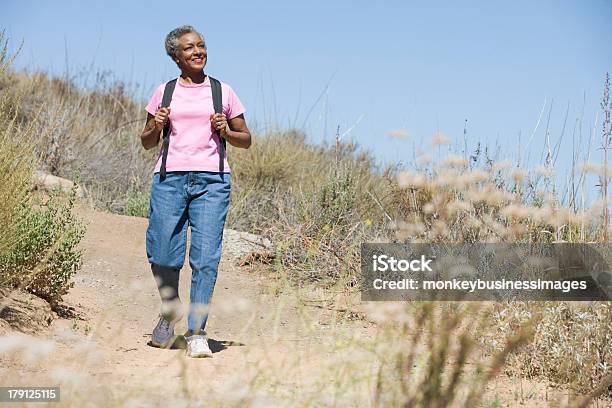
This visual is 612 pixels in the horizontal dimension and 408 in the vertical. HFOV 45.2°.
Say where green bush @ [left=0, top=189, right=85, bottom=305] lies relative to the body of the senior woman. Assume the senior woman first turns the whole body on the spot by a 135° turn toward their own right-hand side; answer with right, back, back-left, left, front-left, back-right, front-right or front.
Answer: front

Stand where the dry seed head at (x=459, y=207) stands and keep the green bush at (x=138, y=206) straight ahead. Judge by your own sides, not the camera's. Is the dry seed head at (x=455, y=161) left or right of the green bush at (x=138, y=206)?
right

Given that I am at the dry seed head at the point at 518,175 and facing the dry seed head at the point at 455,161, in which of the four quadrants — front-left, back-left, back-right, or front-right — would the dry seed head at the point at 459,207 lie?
front-left

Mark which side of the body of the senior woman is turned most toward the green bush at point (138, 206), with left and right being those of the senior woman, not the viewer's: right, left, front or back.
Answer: back

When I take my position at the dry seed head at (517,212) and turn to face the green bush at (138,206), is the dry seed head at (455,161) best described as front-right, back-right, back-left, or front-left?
front-right

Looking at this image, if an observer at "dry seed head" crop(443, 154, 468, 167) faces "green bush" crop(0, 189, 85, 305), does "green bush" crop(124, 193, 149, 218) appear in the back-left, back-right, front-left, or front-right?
front-right

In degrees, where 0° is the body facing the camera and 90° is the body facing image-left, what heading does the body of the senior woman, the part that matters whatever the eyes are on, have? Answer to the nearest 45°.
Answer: approximately 0°

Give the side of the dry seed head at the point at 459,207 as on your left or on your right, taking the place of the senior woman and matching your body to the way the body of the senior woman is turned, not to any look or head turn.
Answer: on your left

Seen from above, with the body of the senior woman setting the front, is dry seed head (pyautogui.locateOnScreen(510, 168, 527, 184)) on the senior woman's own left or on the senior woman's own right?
on the senior woman's own left
